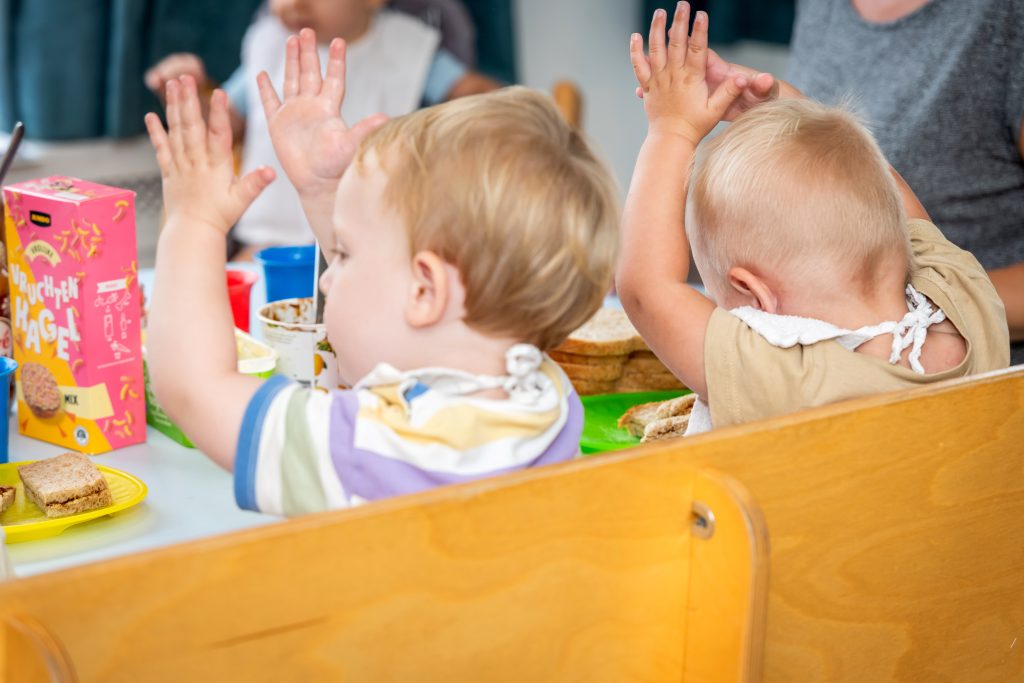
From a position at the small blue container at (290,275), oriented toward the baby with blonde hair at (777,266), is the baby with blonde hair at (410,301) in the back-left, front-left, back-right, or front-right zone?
front-right

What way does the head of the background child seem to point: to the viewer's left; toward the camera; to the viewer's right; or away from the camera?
toward the camera

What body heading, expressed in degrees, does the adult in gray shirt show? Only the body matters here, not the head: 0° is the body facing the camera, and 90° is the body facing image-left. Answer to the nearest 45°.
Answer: approximately 45°

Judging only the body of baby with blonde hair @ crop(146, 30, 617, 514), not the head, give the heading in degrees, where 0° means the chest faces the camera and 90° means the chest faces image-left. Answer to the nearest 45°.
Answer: approximately 135°

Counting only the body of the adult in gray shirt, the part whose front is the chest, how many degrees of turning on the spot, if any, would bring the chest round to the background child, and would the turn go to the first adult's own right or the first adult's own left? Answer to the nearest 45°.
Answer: approximately 90° to the first adult's own right

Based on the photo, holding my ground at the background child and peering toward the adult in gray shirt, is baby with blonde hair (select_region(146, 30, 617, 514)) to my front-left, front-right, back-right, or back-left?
front-right

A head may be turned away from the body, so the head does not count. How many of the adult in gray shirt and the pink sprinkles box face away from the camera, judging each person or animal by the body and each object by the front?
0

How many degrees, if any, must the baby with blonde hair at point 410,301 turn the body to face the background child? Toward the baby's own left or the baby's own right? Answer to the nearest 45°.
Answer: approximately 45° to the baby's own right

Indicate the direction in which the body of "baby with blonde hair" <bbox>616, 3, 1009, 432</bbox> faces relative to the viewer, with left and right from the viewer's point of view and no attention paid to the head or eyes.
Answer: facing away from the viewer and to the left of the viewer

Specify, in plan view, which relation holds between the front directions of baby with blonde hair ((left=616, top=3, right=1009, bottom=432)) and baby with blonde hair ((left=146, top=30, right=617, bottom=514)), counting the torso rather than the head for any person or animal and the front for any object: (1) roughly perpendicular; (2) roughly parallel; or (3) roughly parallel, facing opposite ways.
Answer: roughly parallel

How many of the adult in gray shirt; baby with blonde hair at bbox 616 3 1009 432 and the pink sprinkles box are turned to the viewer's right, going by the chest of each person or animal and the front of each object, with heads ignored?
0
